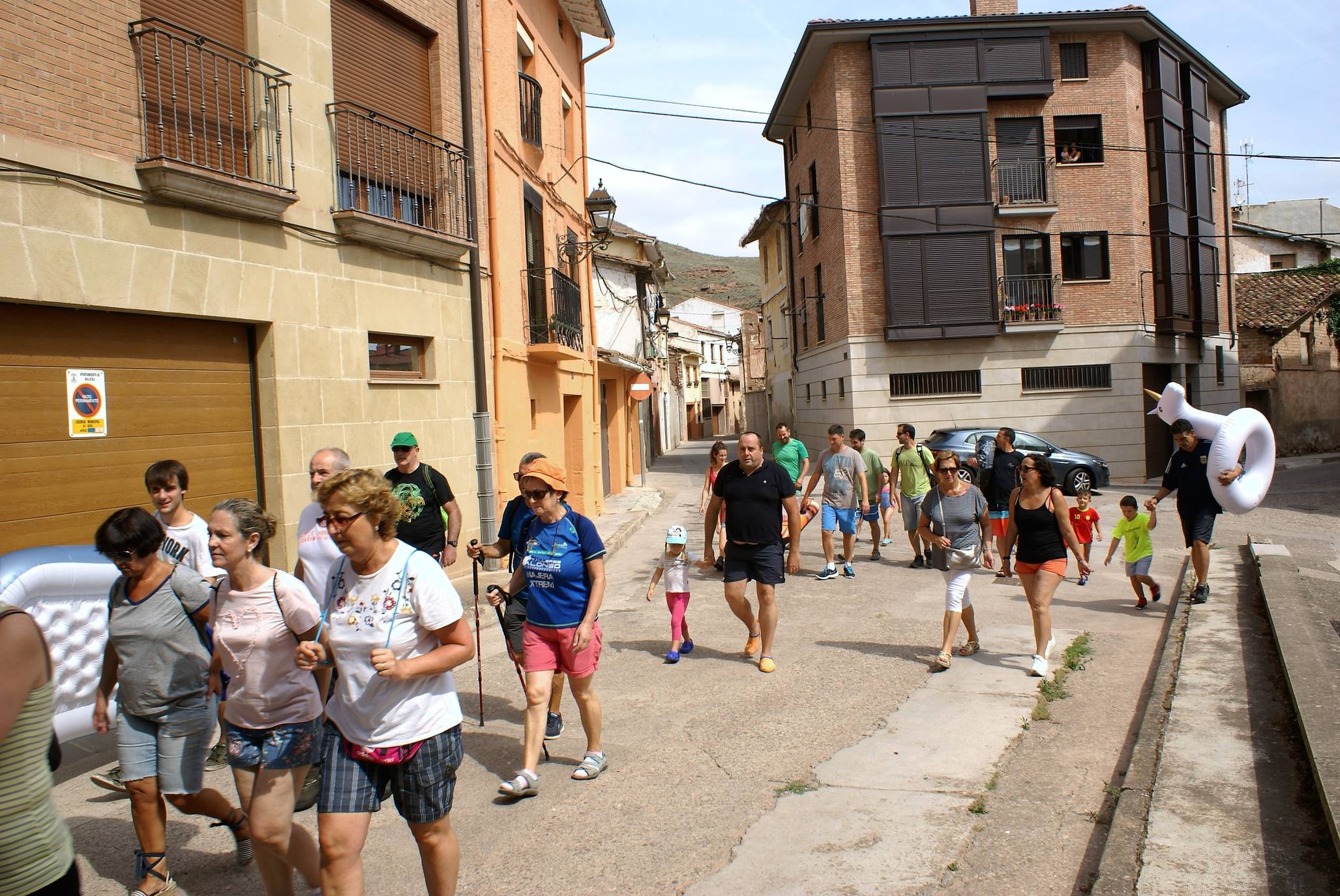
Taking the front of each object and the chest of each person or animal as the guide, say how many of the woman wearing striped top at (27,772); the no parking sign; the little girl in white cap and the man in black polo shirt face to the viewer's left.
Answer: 1

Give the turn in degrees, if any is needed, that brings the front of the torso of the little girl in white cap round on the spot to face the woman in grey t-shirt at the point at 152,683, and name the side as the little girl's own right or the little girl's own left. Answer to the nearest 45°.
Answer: approximately 45° to the little girl's own right

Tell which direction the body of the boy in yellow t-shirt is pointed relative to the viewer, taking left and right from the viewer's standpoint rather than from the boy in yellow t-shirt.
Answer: facing the viewer and to the left of the viewer

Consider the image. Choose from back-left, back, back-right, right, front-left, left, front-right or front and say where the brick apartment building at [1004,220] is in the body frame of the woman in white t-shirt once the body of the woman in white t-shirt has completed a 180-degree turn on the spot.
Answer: front

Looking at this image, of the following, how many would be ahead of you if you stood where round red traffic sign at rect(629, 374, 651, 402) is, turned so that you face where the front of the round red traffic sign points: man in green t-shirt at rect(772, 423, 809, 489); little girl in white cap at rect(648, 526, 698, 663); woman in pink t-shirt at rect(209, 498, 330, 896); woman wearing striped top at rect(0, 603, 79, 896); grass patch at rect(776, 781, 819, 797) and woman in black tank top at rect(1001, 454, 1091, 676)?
6

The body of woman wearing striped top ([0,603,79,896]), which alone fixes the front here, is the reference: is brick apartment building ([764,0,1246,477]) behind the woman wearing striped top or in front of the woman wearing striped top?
behind

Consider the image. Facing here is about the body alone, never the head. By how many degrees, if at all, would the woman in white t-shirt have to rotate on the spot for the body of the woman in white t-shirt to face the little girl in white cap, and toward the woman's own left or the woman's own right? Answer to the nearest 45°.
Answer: approximately 180°

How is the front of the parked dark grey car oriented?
to the viewer's right

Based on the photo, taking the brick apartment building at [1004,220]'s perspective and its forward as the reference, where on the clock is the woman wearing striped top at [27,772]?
The woman wearing striped top is roughly at 12 o'clock from the brick apartment building.

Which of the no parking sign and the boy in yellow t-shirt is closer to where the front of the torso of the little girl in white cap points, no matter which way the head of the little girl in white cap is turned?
the no parking sign

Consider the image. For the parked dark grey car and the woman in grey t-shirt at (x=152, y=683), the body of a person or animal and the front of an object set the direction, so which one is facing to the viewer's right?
the parked dark grey car

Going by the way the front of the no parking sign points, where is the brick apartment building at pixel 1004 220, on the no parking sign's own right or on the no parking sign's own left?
on the no parking sign's own left

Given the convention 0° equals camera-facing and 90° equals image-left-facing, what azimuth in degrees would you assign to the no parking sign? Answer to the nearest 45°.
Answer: approximately 315°

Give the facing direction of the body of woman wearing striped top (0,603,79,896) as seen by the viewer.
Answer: to the viewer's left

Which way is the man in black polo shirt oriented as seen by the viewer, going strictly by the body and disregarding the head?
toward the camera

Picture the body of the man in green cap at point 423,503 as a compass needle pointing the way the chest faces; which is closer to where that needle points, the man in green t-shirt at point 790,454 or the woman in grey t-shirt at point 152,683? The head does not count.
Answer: the woman in grey t-shirt
